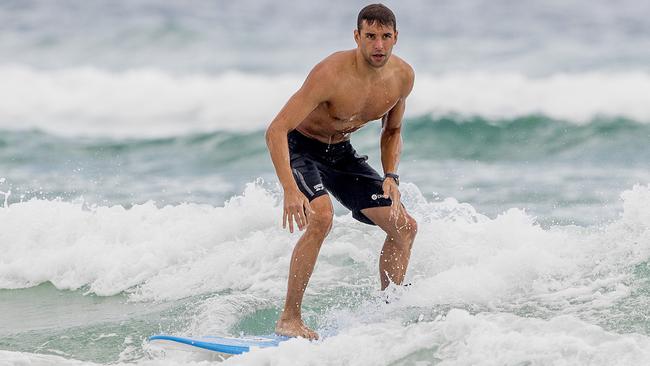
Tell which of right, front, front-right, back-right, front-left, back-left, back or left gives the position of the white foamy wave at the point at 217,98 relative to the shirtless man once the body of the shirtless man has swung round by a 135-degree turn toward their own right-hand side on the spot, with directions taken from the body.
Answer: right

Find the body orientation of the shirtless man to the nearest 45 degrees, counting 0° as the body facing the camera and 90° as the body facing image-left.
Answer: approximately 315°

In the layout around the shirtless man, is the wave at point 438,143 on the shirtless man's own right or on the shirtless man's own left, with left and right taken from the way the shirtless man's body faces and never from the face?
on the shirtless man's own left
